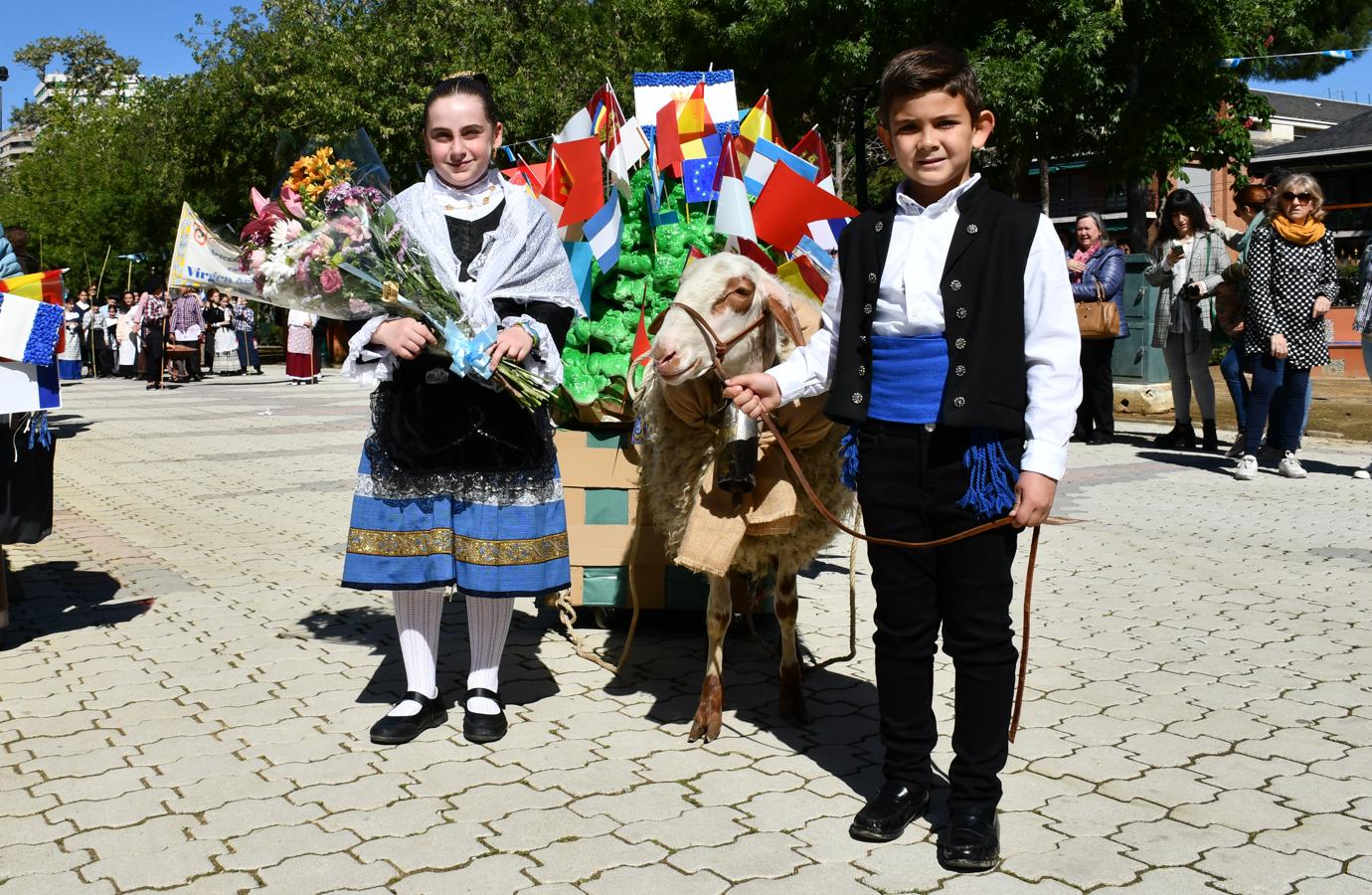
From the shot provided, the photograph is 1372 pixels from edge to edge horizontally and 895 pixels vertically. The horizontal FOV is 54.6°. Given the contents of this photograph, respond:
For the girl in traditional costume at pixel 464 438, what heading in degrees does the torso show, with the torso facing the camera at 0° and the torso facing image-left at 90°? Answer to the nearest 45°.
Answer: approximately 0°

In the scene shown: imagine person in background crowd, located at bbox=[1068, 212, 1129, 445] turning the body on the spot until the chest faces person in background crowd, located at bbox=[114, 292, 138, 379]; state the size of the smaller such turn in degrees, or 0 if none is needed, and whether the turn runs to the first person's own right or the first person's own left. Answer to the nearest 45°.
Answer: approximately 90° to the first person's own right

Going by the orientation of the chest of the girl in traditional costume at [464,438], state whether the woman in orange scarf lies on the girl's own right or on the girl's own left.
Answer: on the girl's own left

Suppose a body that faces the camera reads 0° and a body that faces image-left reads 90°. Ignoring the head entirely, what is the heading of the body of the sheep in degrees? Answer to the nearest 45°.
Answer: approximately 0°

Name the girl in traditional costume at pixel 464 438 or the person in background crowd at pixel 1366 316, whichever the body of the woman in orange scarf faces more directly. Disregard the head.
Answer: the girl in traditional costume

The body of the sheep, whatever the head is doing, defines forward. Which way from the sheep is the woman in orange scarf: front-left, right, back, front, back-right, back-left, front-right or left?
back-left
